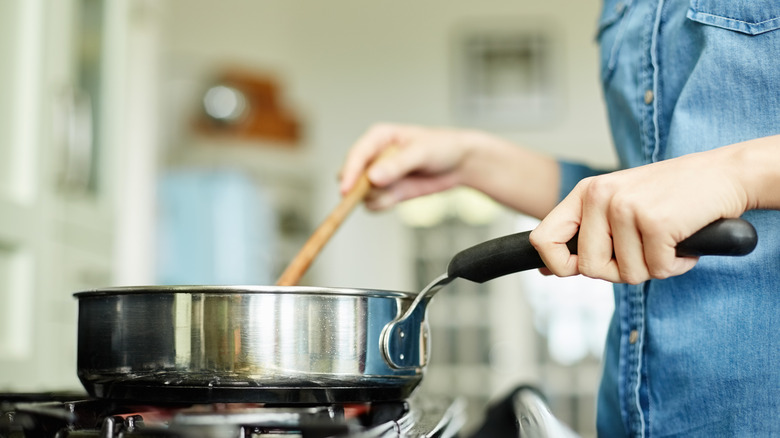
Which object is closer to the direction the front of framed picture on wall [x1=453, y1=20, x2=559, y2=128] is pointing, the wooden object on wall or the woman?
the woman

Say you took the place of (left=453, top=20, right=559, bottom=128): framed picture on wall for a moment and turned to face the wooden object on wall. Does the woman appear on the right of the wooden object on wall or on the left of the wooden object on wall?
left

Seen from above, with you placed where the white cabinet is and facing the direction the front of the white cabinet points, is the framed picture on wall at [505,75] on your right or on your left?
on your left

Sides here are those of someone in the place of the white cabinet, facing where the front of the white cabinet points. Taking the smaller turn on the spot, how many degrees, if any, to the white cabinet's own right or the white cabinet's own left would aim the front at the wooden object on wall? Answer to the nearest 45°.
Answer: approximately 135° to the white cabinet's own left

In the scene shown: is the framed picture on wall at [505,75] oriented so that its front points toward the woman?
yes
